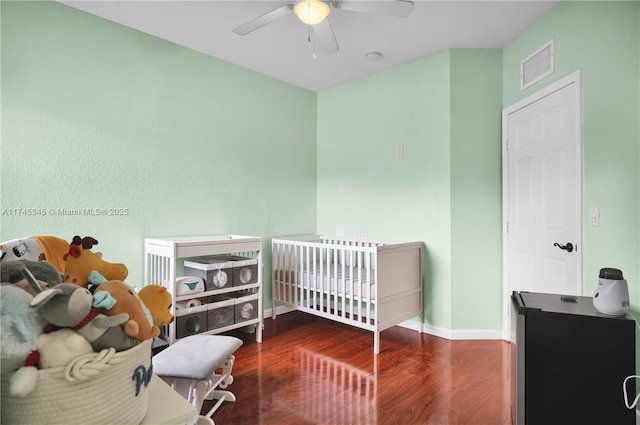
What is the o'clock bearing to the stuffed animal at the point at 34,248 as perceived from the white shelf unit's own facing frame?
The stuffed animal is roughly at 2 o'clock from the white shelf unit.

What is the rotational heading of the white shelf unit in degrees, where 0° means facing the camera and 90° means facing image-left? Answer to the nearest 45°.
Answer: approximately 315°

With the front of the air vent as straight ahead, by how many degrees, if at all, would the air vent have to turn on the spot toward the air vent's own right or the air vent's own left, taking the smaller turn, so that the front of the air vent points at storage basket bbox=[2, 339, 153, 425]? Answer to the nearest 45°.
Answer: approximately 45° to the air vent's own left

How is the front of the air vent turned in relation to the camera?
facing the viewer and to the left of the viewer
